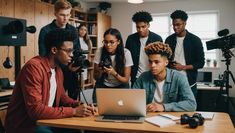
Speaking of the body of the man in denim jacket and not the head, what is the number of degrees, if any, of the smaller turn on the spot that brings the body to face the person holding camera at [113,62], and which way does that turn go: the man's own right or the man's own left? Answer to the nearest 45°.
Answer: approximately 90° to the man's own right

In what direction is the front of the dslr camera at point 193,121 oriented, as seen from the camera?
facing the viewer and to the left of the viewer

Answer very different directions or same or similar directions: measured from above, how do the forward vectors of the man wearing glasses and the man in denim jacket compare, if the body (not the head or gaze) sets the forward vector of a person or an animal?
very different directions

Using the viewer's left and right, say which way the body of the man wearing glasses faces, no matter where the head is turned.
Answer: facing to the right of the viewer

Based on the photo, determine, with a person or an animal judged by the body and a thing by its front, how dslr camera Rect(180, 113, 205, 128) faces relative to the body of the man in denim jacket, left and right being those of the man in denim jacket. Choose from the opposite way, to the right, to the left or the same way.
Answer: the same way

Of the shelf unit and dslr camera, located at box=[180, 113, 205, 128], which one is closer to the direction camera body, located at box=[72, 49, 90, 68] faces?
the dslr camera

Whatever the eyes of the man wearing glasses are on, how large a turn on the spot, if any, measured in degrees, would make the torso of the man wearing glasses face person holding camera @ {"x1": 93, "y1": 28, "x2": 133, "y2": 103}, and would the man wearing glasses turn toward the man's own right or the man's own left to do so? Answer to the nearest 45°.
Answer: approximately 45° to the man's own left

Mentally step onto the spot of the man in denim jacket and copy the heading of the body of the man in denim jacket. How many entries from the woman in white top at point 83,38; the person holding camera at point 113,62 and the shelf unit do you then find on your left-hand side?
0

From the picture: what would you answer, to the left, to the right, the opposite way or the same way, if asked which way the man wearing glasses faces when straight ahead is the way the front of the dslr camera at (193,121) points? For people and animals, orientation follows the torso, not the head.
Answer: to the left

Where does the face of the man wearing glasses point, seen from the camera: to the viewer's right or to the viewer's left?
to the viewer's right

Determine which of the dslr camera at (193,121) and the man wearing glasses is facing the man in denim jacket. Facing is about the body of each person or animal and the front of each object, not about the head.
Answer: the man wearing glasses

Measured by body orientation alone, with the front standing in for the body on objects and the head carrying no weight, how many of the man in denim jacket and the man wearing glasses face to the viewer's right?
1

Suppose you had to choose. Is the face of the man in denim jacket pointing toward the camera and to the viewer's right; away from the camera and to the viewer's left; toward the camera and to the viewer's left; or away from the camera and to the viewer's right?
toward the camera and to the viewer's left
